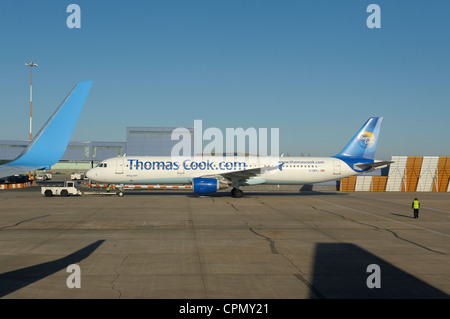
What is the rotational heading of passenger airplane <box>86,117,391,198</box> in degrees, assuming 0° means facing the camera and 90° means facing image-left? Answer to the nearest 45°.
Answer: approximately 90°
